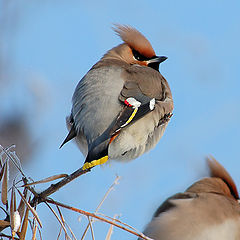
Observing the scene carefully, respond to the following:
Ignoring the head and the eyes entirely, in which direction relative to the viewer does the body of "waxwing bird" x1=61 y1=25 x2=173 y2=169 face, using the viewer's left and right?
facing away from the viewer and to the right of the viewer

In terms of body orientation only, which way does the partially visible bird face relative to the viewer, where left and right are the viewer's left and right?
facing to the right of the viewer
